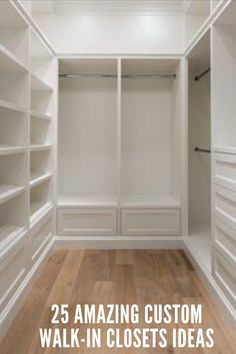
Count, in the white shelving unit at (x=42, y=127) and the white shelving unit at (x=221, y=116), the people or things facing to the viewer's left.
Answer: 1

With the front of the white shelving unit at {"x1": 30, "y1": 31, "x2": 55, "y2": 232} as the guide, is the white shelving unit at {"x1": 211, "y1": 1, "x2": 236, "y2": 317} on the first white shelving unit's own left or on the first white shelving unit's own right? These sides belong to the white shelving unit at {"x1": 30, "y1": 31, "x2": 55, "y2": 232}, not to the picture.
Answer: on the first white shelving unit's own right

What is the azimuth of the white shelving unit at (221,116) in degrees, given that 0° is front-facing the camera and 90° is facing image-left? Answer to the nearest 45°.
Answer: approximately 90°

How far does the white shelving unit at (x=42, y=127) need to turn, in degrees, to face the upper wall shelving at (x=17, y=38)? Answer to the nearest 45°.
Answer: approximately 90° to its right

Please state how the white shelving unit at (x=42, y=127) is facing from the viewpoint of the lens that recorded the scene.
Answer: facing to the right of the viewer
